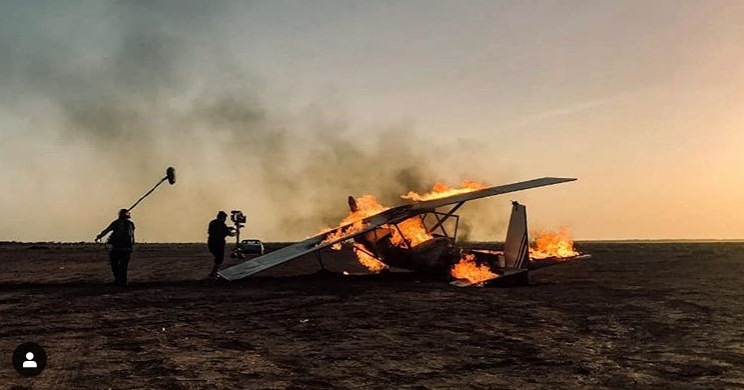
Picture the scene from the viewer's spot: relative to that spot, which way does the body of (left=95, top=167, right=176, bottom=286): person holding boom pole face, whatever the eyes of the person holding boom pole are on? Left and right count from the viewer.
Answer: facing away from the viewer and to the right of the viewer

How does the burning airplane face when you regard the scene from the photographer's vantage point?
facing away from the viewer and to the left of the viewer

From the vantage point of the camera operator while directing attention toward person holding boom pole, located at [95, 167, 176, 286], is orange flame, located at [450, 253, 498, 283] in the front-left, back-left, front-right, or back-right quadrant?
back-left

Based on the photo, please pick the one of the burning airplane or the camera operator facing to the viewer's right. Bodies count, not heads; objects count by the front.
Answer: the camera operator

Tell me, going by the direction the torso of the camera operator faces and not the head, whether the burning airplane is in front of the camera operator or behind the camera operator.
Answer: in front

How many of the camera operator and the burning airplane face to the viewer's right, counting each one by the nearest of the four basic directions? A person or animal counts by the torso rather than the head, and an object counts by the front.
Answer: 1

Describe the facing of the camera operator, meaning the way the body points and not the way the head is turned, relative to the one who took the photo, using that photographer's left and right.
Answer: facing to the right of the viewer
